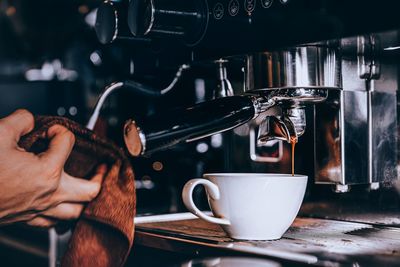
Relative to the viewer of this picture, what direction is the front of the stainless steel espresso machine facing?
facing the viewer and to the left of the viewer
